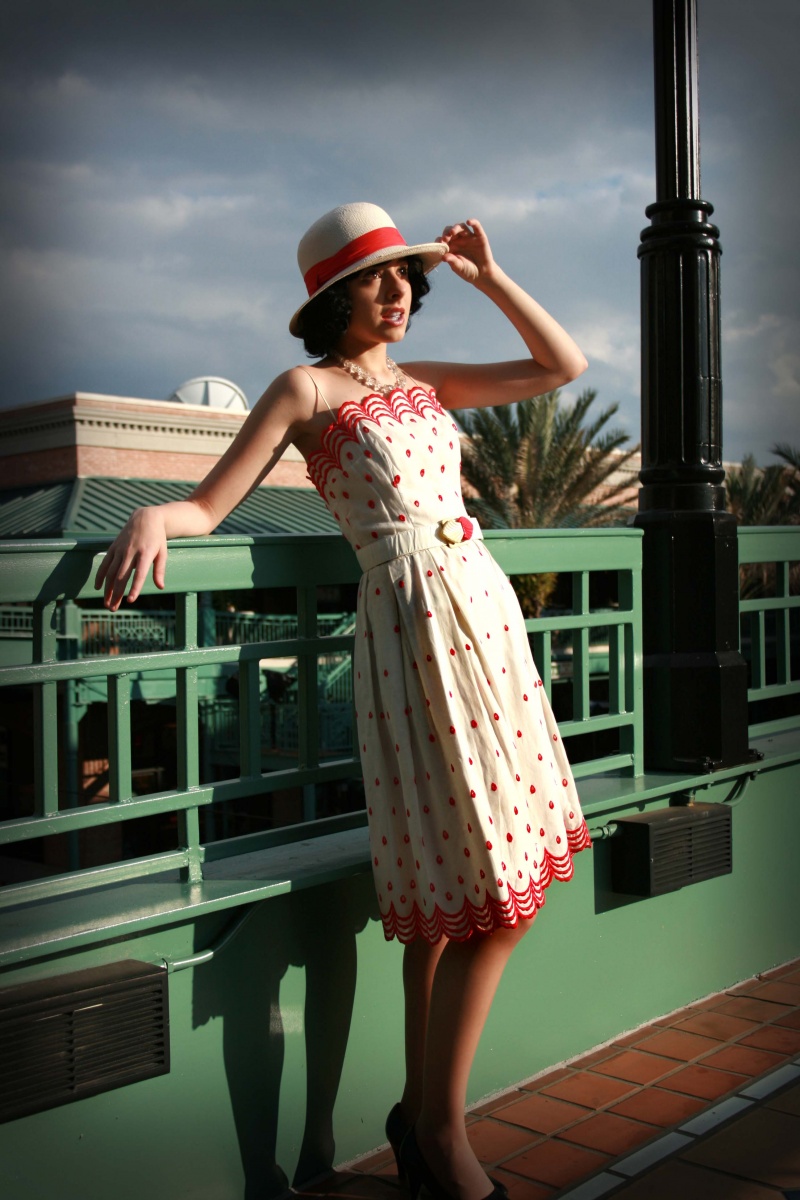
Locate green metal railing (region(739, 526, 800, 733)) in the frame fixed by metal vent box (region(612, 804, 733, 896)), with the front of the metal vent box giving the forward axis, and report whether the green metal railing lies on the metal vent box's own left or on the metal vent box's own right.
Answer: on the metal vent box's own left

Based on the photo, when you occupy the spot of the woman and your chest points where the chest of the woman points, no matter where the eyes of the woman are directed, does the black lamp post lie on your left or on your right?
on your left

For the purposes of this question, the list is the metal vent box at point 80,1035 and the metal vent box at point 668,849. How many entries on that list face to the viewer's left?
0

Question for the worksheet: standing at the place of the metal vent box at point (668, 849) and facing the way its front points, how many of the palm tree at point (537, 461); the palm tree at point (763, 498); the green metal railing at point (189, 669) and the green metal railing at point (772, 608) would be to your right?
1

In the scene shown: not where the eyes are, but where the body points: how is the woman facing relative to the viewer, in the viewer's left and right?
facing the viewer and to the right of the viewer

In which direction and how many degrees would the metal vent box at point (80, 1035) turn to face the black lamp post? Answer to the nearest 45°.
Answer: approximately 90° to its left

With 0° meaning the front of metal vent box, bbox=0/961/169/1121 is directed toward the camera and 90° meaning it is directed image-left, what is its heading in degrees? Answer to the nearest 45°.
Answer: approximately 315°

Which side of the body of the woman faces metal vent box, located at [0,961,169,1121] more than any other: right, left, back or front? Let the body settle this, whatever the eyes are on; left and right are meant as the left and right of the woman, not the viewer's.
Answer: right

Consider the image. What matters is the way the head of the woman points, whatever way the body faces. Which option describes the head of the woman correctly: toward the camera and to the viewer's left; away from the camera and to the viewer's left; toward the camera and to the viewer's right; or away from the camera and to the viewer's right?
toward the camera and to the viewer's right

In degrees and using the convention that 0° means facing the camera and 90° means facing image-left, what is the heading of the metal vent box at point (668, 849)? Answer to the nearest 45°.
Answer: approximately 315°

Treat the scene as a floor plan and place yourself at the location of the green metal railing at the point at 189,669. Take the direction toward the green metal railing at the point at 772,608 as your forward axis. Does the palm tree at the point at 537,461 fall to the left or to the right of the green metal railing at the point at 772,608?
left
